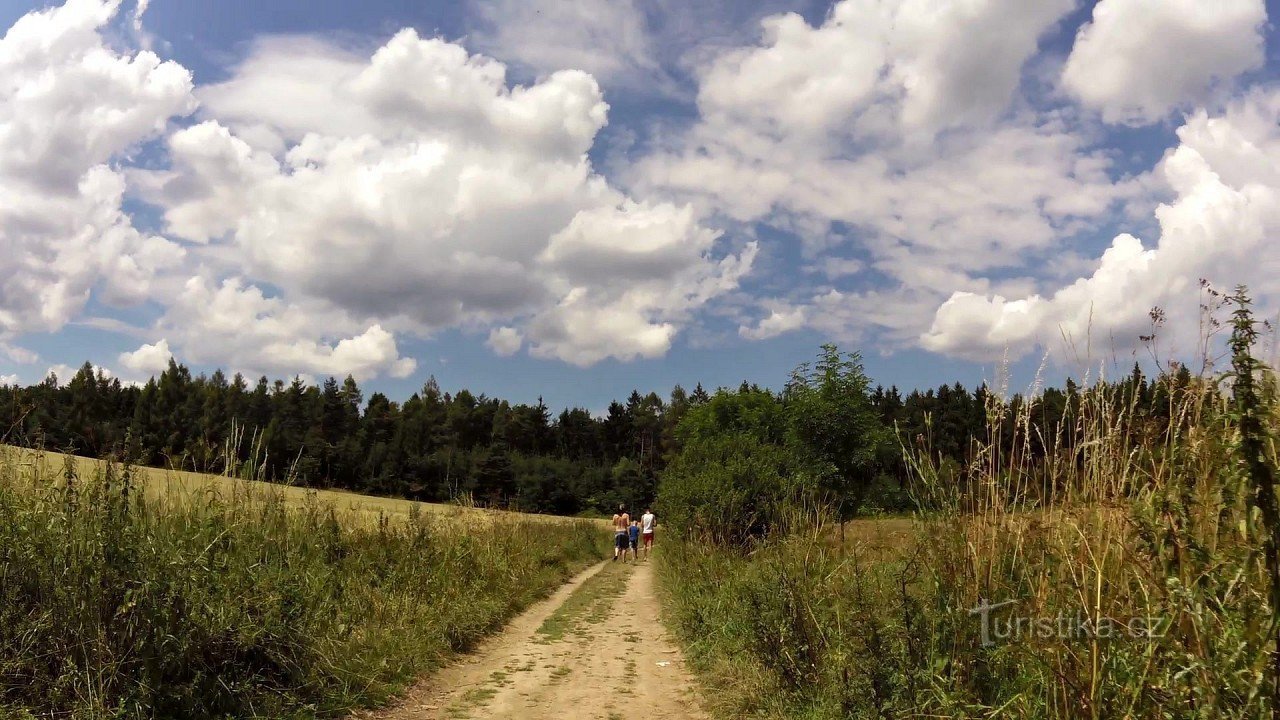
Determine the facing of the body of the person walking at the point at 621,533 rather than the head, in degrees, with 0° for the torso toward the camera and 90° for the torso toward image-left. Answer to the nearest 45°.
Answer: approximately 180°
